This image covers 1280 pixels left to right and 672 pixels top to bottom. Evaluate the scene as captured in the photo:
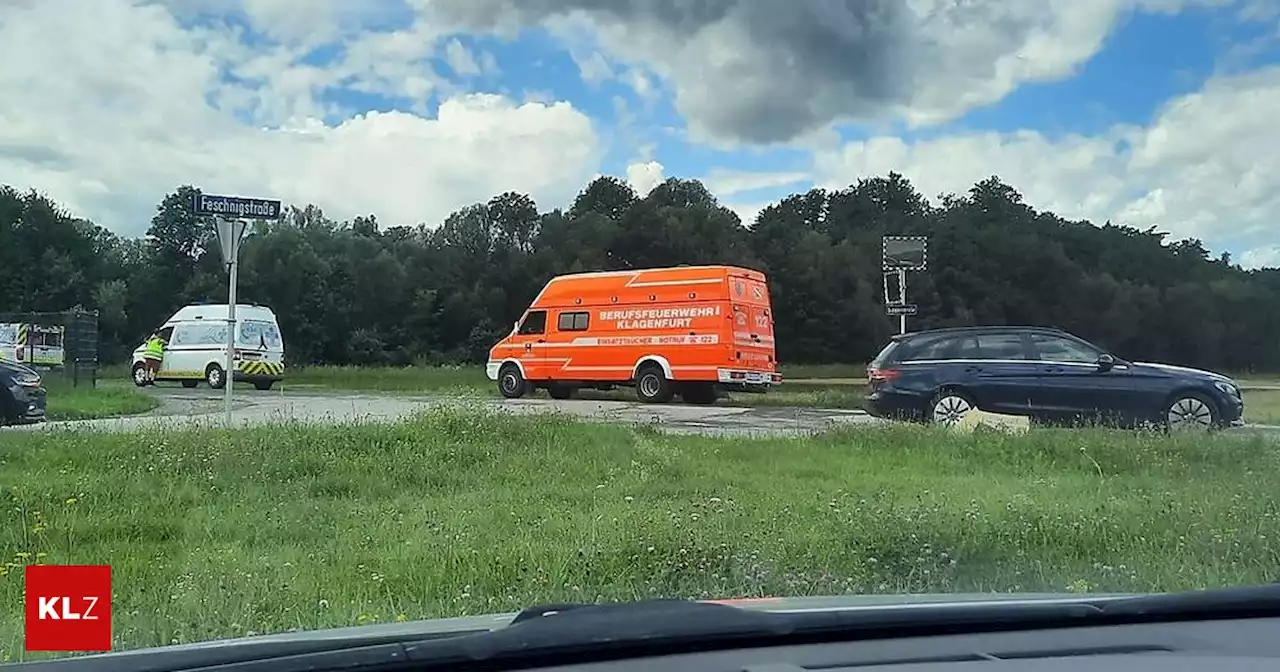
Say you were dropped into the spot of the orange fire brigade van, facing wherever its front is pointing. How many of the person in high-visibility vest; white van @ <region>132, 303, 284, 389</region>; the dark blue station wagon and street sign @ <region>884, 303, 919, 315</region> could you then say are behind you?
2

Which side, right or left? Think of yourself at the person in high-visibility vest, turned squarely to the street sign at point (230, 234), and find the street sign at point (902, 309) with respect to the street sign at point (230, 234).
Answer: left

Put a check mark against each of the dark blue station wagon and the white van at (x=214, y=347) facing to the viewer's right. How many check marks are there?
1

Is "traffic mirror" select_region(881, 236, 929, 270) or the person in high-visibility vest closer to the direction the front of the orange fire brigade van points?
the person in high-visibility vest

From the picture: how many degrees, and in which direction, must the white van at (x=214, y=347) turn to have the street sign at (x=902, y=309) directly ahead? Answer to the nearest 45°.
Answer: approximately 180°

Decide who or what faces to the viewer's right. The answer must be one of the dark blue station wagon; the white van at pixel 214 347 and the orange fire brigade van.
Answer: the dark blue station wagon

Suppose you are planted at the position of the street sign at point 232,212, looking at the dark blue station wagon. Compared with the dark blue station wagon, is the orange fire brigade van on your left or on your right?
left

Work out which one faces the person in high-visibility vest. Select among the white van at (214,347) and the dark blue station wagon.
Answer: the white van

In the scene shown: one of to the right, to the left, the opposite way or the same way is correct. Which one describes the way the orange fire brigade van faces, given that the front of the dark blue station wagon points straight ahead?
the opposite way

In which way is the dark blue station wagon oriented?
to the viewer's right
